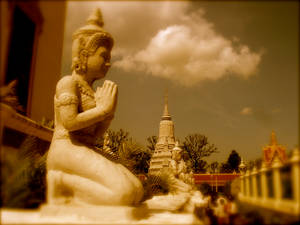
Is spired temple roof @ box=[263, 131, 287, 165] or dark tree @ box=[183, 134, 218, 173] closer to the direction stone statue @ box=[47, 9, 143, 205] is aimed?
the spired temple roof

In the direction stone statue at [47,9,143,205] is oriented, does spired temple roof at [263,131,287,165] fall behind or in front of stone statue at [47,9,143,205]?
in front

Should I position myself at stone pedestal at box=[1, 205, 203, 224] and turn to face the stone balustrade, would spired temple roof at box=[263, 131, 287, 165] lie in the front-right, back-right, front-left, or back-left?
front-left

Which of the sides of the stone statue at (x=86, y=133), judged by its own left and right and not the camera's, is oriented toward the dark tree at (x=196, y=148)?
left

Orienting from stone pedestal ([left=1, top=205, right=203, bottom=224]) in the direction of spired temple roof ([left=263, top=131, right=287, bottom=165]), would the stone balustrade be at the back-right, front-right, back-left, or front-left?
front-right

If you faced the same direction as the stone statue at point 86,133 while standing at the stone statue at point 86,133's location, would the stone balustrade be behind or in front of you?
in front

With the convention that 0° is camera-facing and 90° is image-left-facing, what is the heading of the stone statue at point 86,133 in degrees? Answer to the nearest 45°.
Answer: approximately 270°

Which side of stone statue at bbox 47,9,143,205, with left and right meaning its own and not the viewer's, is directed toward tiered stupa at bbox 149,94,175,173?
left

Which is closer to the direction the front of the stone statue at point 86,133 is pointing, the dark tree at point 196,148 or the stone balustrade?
the stone balustrade
